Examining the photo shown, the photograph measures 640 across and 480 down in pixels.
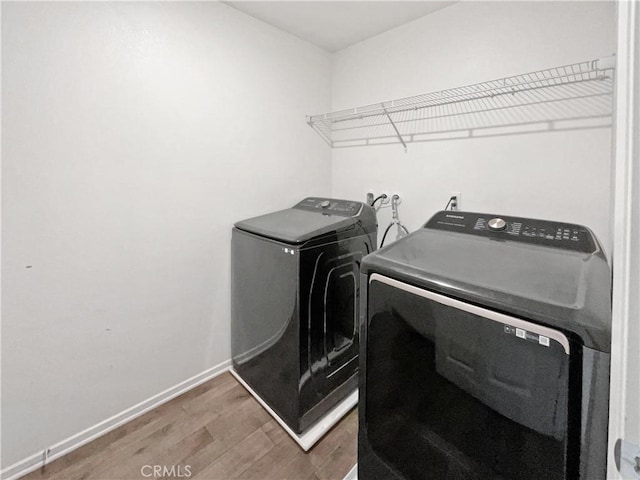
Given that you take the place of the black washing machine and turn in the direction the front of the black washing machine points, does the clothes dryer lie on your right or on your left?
on your left

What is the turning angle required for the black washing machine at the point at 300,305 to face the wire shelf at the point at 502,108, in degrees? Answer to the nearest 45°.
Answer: approximately 135° to its left

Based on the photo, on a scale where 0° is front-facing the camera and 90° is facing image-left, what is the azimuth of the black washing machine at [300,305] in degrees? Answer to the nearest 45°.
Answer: approximately 45°

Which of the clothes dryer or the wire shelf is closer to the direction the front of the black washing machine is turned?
the clothes dryer
